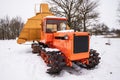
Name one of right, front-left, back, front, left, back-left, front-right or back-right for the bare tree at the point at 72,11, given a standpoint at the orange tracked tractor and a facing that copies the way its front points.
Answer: back-left

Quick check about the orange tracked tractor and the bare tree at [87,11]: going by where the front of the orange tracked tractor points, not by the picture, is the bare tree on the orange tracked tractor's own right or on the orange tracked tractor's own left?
on the orange tracked tractor's own left

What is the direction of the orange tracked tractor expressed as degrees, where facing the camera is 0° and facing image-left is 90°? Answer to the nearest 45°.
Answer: approximately 315°
